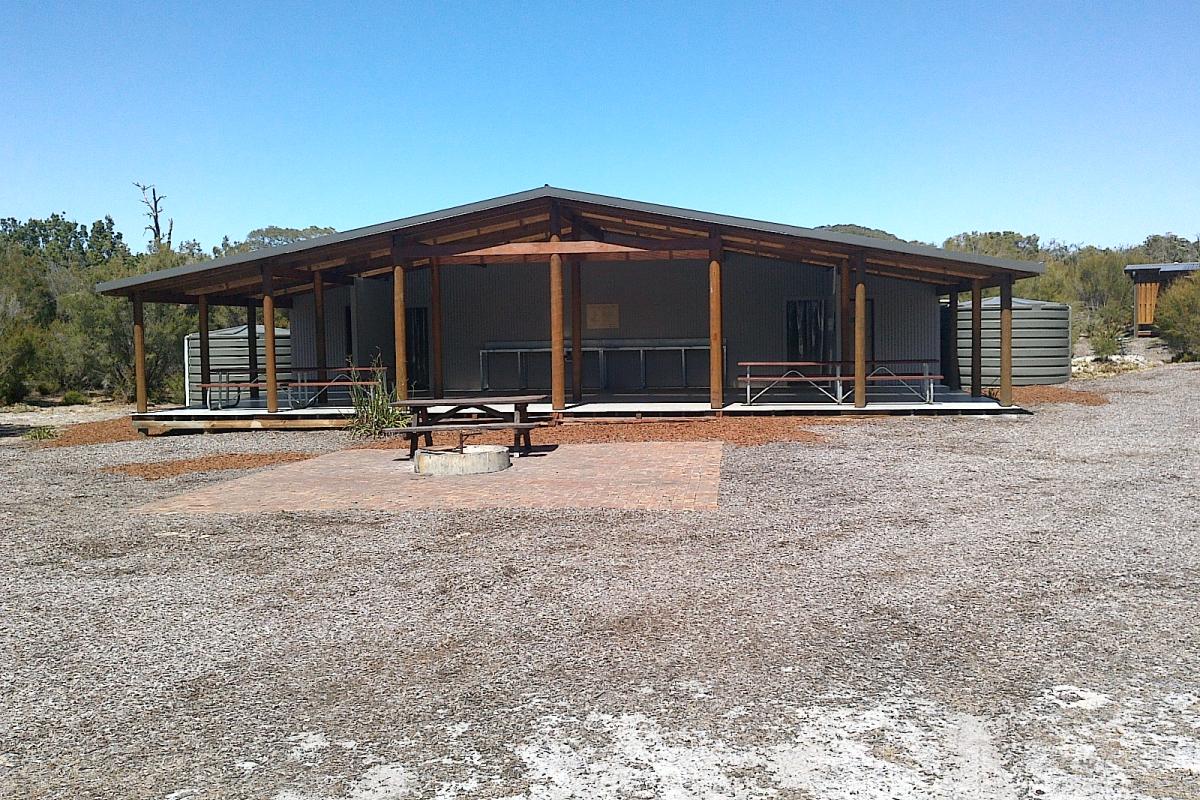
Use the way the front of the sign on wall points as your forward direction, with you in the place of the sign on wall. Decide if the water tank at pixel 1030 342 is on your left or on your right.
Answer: on your left

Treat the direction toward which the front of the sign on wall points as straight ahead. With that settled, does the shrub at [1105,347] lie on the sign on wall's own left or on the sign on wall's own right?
on the sign on wall's own left

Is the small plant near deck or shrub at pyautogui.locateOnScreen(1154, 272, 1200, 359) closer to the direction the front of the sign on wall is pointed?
the small plant near deck

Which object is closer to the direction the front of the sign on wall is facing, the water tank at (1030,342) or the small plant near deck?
the small plant near deck

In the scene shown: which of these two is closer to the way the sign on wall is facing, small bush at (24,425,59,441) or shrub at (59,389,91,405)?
the small bush

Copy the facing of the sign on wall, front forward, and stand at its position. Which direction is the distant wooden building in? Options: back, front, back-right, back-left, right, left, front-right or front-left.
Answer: back-left

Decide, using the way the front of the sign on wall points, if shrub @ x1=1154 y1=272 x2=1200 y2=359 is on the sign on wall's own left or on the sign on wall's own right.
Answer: on the sign on wall's own left

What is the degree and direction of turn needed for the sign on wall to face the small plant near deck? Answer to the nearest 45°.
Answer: approximately 45° to its right

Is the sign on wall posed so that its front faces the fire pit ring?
yes

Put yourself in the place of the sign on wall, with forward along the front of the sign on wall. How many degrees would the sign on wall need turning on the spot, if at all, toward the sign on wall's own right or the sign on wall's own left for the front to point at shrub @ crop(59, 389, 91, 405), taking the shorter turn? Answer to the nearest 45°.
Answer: approximately 90° to the sign on wall's own right

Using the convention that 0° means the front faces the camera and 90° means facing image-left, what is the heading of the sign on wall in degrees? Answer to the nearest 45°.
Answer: approximately 0°

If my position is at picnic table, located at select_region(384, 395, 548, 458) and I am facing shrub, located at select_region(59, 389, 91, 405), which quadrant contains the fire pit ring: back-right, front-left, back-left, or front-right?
back-left

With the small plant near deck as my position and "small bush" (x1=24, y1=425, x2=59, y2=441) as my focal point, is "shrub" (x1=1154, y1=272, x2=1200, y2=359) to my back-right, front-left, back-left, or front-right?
back-right

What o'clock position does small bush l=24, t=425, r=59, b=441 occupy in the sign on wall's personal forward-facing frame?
The small bush is roughly at 2 o'clock from the sign on wall.
